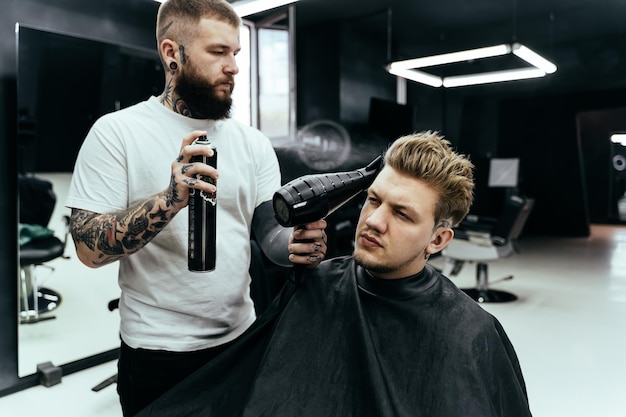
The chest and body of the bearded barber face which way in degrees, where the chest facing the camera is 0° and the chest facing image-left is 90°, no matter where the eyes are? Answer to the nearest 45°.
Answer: approximately 315°

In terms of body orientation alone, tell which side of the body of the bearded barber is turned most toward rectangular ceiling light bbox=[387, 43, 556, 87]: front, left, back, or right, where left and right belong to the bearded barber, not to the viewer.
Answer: left

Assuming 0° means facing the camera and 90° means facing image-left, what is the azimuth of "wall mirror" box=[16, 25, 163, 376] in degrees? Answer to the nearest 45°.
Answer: approximately 315°

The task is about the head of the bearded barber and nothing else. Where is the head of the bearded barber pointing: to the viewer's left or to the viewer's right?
to the viewer's right
